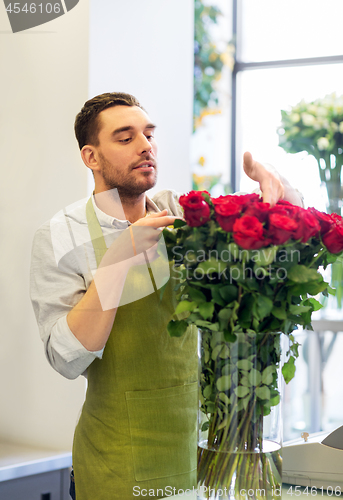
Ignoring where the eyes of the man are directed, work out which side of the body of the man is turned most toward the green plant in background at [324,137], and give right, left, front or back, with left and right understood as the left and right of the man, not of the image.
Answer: left

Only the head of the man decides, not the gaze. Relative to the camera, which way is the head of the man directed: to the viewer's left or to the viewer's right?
to the viewer's right

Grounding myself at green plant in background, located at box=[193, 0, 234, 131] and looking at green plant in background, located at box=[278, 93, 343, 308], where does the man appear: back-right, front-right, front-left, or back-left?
front-right

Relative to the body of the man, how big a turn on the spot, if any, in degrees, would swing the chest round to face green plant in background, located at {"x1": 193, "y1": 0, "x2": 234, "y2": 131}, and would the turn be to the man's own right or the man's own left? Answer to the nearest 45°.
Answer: approximately 135° to the man's own left

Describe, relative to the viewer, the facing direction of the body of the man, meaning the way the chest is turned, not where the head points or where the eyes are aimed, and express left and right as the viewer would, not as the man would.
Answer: facing the viewer and to the right of the viewer
